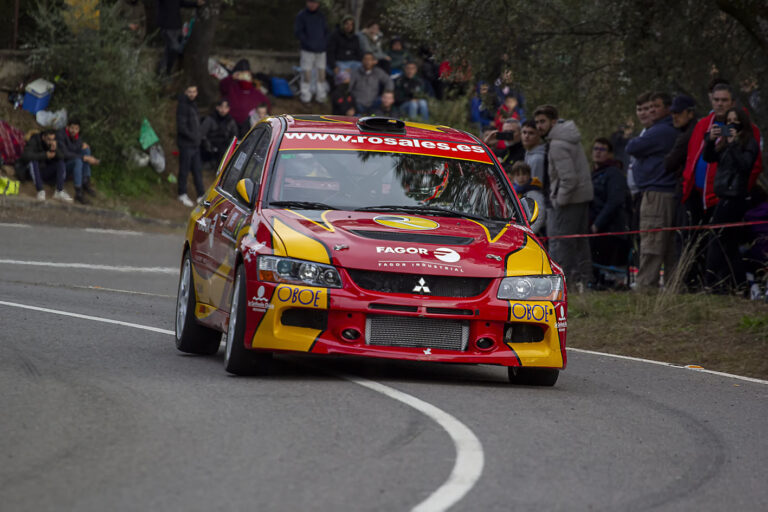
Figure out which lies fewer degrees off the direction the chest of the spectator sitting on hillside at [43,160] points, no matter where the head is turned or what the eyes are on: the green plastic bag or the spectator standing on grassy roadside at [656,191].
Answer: the spectator standing on grassy roadside

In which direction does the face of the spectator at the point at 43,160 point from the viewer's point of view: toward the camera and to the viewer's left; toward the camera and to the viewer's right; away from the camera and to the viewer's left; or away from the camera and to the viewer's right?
toward the camera and to the viewer's right

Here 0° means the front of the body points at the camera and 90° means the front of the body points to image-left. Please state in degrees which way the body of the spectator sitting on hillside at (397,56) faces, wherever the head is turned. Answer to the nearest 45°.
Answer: approximately 0°

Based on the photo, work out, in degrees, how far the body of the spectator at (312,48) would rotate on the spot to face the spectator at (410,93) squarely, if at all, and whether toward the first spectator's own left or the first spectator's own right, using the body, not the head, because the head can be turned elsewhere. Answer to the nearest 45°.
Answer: approximately 90° to the first spectator's own left

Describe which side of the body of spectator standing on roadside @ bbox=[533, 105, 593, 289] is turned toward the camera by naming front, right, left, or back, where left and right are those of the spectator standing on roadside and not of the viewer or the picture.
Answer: left
